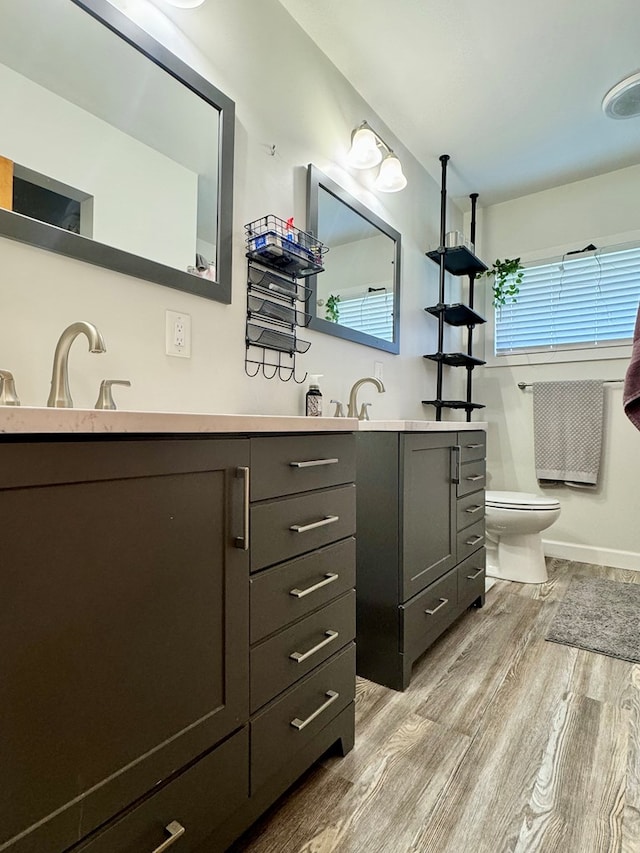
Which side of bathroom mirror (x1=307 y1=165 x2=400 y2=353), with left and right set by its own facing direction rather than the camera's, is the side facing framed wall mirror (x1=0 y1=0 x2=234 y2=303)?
right

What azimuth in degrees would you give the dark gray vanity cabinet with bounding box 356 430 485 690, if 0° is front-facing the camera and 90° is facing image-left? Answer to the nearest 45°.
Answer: approximately 315°

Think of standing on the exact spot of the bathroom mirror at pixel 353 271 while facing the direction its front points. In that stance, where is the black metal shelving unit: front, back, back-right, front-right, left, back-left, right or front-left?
left

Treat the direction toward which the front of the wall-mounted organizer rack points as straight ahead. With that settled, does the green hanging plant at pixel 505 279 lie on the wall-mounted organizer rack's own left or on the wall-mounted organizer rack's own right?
on the wall-mounted organizer rack's own left

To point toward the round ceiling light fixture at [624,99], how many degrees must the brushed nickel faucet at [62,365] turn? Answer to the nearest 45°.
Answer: approximately 45° to its left

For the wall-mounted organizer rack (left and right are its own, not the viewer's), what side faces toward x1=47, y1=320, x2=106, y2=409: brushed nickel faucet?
right

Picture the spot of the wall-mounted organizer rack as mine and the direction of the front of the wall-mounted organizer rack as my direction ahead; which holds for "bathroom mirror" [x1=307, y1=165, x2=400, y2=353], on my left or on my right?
on my left

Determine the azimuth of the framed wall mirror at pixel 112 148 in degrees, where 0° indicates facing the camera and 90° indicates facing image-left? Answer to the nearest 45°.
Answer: approximately 315°
